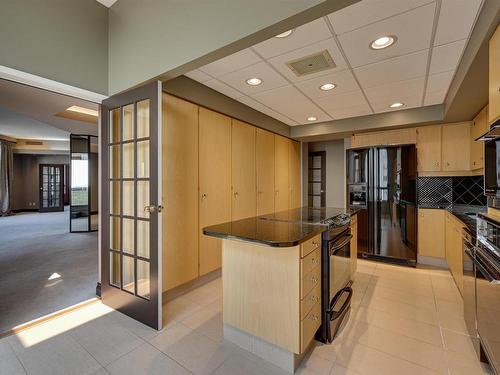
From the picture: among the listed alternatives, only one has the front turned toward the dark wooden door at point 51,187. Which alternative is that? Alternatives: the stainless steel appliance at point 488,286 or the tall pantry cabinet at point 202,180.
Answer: the stainless steel appliance

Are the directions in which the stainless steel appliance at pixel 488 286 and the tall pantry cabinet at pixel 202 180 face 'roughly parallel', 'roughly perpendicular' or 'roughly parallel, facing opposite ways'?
roughly parallel, facing opposite ways

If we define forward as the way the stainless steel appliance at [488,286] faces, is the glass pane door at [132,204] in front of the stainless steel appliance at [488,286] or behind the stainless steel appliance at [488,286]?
in front

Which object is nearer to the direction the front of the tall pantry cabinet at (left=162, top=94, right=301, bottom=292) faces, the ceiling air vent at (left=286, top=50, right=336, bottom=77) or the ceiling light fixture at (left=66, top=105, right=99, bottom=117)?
the ceiling air vent

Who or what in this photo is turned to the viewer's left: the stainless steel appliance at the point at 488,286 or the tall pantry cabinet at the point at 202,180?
the stainless steel appliance

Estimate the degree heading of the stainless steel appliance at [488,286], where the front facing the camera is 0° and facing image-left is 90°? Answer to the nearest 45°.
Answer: approximately 90°

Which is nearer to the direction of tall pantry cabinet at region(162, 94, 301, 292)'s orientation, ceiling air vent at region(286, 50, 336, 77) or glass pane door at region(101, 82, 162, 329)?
the ceiling air vent

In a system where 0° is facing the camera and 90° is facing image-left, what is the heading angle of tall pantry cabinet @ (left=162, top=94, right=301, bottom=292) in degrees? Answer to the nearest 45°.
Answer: approximately 315°

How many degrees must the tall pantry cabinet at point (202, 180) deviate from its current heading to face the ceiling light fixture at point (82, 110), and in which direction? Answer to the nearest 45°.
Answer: approximately 180°

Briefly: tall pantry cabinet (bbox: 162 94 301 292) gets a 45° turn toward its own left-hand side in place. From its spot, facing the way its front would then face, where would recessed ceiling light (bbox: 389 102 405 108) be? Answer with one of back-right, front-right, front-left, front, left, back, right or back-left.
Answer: front

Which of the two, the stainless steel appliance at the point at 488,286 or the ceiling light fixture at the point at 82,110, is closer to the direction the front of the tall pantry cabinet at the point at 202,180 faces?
the stainless steel appliance

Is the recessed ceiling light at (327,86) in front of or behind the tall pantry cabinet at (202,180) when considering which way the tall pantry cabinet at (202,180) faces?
in front

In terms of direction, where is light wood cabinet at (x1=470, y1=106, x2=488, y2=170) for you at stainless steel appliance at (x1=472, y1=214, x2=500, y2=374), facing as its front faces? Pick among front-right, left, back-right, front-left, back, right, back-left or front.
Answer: right

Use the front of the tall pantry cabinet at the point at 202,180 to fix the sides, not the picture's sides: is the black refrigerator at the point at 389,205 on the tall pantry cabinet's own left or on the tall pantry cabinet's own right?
on the tall pantry cabinet's own left

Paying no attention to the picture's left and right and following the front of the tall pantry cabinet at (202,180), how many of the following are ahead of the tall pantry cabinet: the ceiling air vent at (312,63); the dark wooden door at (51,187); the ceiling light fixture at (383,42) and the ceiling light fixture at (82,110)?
2

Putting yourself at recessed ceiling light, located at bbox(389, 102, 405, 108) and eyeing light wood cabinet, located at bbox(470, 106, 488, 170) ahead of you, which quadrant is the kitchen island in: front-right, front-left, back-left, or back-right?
back-right

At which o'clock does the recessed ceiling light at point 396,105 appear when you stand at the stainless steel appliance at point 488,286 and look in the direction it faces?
The recessed ceiling light is roughly at 2 o'clock from the stainless steel appliance.

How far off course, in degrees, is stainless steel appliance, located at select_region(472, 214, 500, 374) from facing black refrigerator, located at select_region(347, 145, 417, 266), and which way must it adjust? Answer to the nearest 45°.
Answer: approximately 45° to its right
